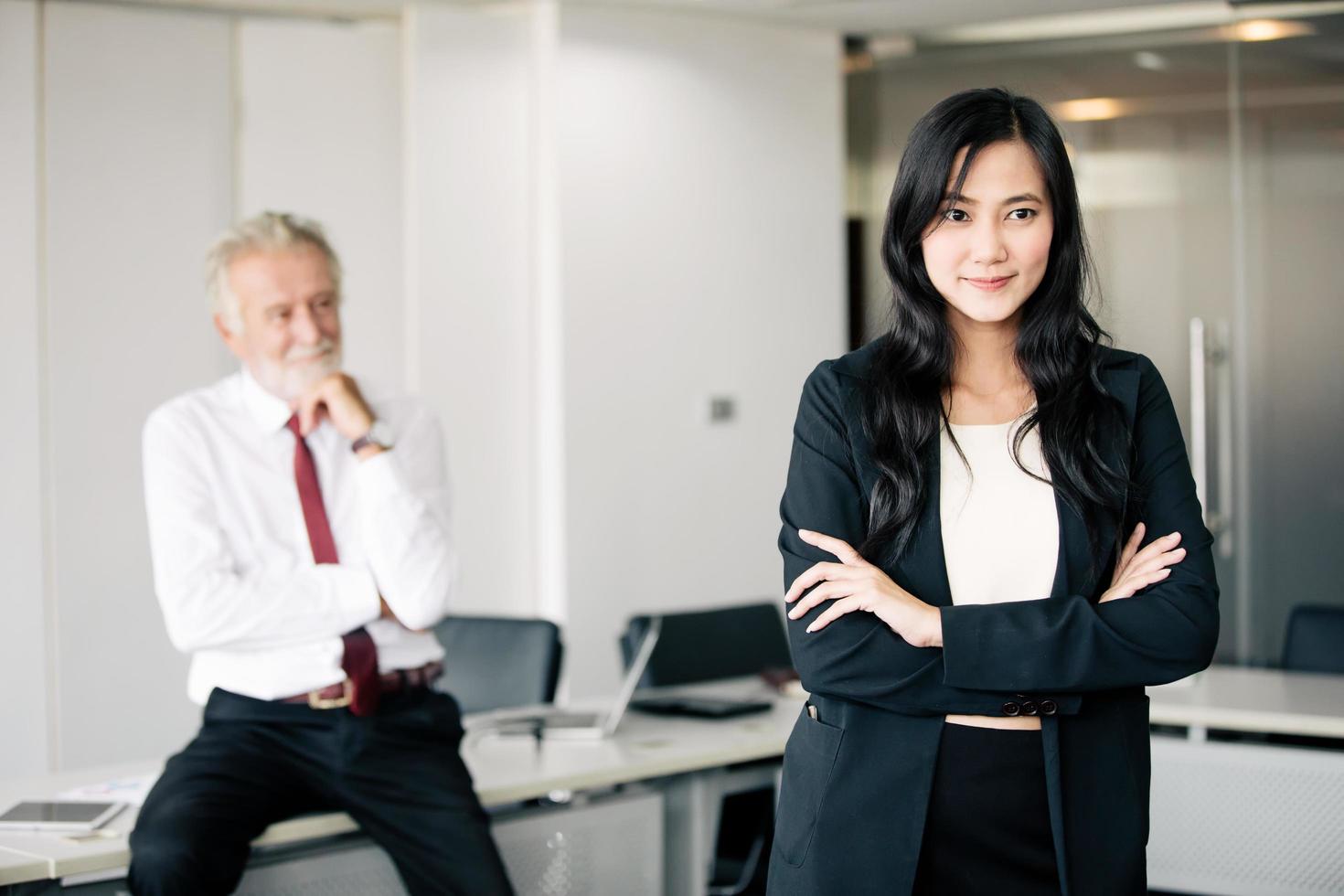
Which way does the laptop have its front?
to the viewer's left

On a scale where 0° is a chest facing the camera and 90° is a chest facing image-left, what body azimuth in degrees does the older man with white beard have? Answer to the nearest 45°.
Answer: approximately 0°

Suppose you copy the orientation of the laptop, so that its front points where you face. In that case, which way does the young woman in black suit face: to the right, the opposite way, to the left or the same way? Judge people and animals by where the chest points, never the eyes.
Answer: to the left

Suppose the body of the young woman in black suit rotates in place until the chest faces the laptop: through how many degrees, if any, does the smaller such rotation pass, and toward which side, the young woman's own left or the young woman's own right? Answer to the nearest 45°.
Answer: approximately 135° to the young woman's own right

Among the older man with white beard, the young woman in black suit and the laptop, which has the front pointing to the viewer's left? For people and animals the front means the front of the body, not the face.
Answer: the laptop

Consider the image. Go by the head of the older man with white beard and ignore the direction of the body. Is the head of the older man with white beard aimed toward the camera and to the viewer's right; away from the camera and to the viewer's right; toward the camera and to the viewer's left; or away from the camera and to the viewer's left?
toward the camera and to the viewer's right
